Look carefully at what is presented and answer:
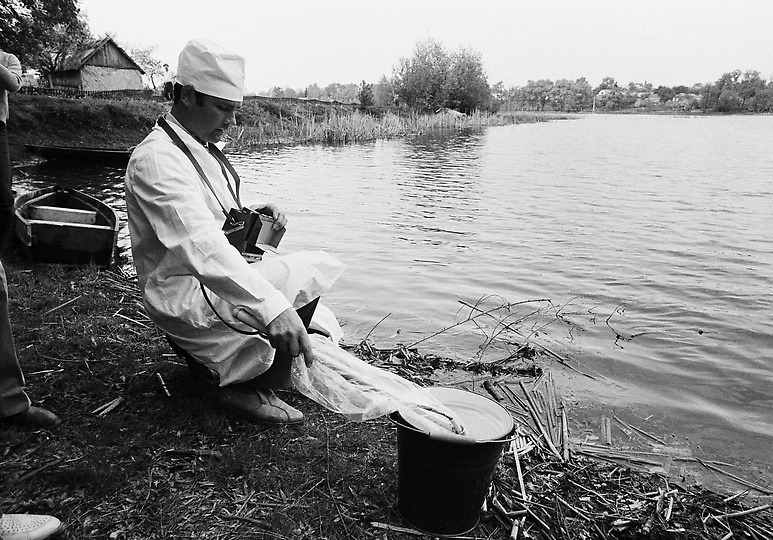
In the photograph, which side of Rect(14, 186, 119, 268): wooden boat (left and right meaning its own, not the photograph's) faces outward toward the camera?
back

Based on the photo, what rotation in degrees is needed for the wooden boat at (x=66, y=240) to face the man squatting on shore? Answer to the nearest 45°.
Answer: approximately 180°

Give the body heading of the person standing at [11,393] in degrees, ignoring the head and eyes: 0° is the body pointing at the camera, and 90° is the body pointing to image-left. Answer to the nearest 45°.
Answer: approximately 270°
